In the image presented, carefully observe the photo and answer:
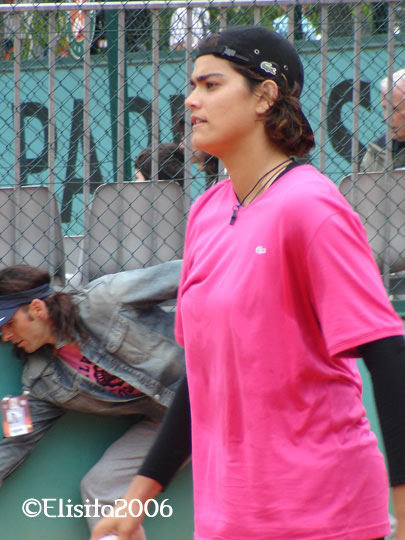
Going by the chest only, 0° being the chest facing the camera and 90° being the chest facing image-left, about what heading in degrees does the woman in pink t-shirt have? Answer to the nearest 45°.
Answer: approximately 45°

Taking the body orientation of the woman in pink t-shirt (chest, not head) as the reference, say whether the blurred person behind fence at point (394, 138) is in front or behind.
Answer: behind

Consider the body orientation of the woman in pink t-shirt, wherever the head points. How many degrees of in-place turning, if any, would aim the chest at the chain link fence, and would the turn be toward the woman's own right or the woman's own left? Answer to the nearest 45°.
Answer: approximately 135° to the woman's own right
